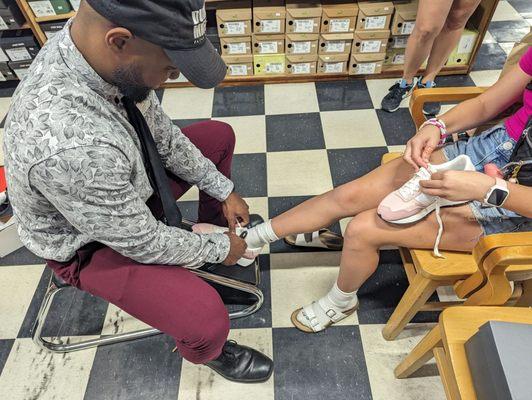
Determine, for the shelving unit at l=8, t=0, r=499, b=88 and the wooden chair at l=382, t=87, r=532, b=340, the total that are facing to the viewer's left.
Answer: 1

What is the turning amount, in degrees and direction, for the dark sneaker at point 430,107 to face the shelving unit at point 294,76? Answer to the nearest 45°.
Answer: approximately 90° to its right

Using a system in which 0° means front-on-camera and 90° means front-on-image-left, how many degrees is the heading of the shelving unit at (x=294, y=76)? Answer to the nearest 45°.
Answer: approximately 0°

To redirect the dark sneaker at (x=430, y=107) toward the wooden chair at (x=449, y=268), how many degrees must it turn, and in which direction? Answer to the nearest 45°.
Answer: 0° — it already faces it

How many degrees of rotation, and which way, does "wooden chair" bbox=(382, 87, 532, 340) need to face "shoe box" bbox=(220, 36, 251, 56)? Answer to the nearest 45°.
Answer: approximately 45° to its right

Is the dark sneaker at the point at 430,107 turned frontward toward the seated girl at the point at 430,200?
yes

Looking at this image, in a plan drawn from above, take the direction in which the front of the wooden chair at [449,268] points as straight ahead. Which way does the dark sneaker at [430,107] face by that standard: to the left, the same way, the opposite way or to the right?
to the left

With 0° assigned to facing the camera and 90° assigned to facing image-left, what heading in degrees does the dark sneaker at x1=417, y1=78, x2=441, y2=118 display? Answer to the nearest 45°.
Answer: approximately 0°

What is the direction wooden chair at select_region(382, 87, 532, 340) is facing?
to the viewer's left
